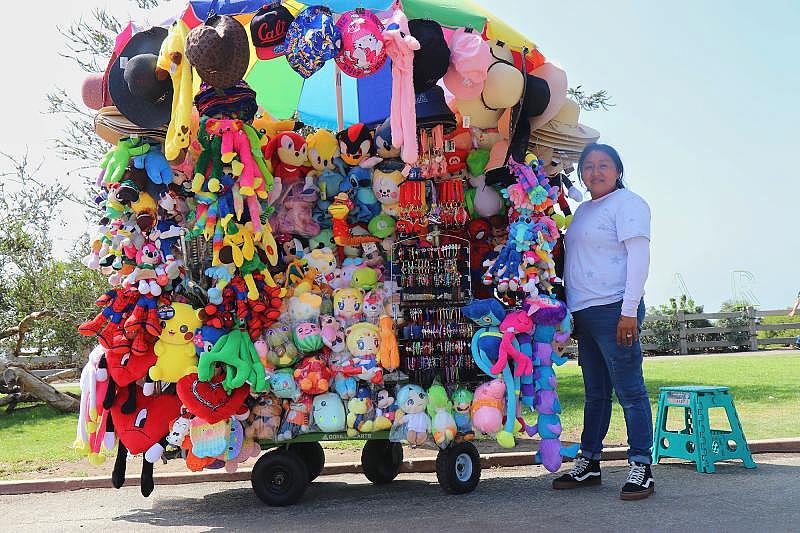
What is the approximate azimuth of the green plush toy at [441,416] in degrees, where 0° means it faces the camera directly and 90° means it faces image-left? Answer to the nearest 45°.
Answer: approximately 0°

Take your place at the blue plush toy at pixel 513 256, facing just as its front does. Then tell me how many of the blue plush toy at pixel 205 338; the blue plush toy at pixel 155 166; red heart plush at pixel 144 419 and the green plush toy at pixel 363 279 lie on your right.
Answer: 4

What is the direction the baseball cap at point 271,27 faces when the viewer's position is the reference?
facing the viewer

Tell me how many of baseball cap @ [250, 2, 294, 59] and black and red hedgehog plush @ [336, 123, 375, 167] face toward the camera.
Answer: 2

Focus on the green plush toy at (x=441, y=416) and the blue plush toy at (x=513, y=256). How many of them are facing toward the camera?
2

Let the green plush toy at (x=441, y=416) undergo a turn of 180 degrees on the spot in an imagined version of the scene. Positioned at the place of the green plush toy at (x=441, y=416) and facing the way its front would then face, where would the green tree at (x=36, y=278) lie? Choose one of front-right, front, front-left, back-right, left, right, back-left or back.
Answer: front-left

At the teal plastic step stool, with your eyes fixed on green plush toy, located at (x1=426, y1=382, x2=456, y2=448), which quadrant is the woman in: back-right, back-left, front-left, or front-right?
front-left

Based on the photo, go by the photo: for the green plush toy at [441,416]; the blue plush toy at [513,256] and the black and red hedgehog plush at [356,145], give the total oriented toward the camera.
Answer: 3

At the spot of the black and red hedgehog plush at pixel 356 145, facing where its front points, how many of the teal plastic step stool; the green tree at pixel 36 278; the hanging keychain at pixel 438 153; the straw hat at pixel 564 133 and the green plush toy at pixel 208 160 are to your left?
3

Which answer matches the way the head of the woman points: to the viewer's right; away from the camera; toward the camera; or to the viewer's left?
toward the camera

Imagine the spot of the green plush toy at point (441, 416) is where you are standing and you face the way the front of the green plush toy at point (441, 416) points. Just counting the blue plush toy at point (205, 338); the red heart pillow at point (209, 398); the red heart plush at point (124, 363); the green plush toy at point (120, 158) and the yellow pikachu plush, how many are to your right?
5

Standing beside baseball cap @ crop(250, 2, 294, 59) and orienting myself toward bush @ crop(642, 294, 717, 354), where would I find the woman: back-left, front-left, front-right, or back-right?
front-right

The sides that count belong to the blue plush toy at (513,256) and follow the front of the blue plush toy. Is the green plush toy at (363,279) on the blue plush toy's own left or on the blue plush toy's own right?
on the blue plush toy's own right

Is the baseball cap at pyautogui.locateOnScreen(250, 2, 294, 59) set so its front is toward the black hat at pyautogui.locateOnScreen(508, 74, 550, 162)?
no

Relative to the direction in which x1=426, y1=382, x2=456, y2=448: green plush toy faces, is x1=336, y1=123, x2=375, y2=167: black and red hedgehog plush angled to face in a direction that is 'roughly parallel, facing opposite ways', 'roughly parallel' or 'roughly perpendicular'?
roughly parallel

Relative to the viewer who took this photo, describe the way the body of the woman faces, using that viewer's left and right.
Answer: facing the viewer and to the left of the viewer
